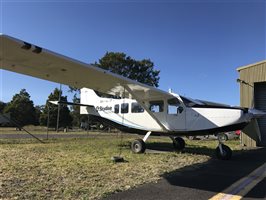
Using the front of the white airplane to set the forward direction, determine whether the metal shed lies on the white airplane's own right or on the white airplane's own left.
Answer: on the white airplane's own left

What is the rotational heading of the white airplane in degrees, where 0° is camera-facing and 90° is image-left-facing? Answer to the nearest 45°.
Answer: approximately 315°
